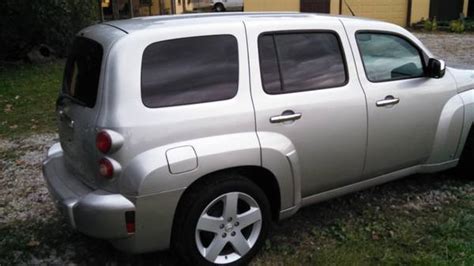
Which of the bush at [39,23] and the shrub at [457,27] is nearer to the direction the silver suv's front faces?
the shrub

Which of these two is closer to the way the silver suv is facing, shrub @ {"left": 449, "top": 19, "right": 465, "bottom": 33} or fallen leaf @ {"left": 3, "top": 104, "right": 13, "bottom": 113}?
the shrub

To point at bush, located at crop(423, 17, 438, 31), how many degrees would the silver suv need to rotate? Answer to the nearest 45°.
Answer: approximately 45° to its left

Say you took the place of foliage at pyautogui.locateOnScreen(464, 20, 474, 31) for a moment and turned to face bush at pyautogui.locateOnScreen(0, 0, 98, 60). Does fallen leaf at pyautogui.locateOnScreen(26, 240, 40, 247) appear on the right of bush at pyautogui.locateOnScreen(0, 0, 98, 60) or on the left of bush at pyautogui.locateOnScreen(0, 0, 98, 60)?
left

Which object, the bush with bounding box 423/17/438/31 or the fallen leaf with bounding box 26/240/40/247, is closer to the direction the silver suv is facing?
the bush

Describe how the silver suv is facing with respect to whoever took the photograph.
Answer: facing away from the viewer and to the right of the viewer

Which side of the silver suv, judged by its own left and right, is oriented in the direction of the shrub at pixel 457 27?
front

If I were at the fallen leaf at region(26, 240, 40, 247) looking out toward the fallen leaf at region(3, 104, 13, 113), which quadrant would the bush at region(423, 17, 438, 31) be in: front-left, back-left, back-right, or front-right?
front-right

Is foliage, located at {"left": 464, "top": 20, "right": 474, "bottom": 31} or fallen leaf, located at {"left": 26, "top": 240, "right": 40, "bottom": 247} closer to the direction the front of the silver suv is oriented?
the foliage

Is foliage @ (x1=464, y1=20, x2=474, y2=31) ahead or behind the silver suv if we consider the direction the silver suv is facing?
ahead

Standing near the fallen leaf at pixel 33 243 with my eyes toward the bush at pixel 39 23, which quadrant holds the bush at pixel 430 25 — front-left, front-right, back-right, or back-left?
front-right

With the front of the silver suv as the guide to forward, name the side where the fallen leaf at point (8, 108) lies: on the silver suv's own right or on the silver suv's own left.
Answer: on the silver suv's own left

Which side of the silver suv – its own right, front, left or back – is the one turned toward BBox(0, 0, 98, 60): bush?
left
